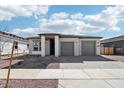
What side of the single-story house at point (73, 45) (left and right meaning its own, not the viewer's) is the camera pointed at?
front

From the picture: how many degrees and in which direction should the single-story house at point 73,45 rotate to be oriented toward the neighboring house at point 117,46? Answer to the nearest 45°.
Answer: approximately 135° to its left
